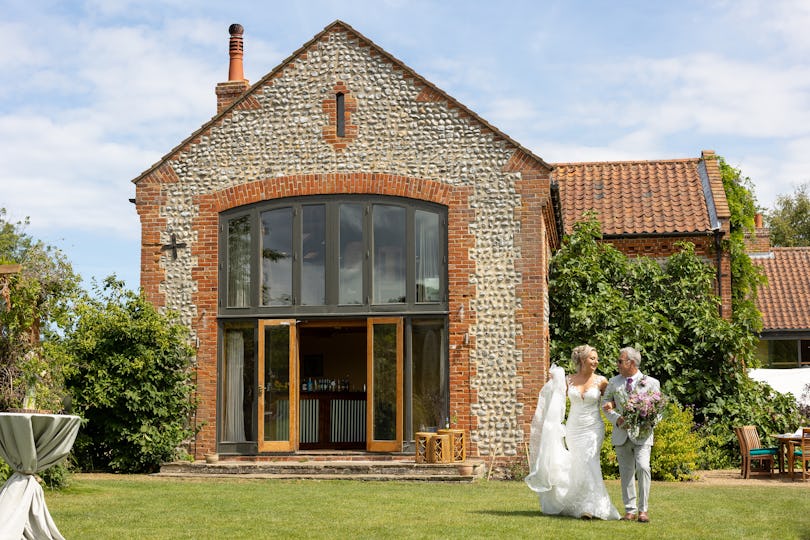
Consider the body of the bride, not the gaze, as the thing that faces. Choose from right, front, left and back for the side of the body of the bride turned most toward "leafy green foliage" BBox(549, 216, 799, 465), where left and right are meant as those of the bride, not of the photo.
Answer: back

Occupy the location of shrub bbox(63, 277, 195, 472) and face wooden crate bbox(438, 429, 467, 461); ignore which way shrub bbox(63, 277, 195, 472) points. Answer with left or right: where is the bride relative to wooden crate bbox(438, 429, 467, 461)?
right

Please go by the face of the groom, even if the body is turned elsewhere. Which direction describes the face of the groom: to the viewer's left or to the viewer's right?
to the viewer's left

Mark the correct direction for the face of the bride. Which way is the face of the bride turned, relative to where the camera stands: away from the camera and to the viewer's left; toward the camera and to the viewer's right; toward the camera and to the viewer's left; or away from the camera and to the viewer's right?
toward the camera and to the viewer's right

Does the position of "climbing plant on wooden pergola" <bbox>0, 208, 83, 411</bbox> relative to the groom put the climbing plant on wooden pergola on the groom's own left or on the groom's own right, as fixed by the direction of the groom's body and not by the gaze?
on the groom's own right
